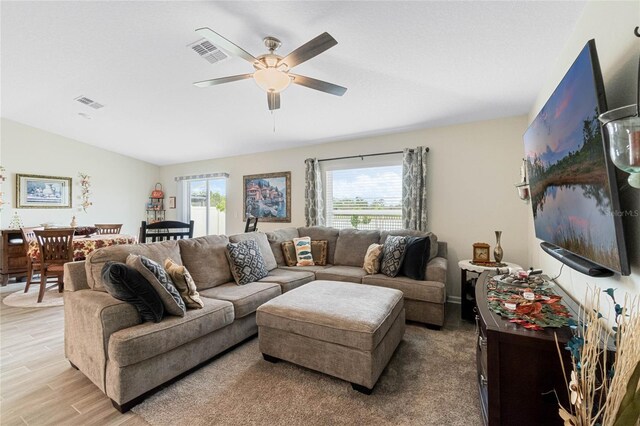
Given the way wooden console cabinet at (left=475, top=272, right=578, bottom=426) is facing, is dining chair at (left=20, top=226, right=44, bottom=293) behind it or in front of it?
in front

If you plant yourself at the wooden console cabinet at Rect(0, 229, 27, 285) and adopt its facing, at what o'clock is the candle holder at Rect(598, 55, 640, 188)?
The candle holder is roughly at 1 o'clock from the wooden console cabinet.

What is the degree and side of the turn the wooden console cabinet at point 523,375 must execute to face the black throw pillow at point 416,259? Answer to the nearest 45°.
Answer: approximately 45° to its right

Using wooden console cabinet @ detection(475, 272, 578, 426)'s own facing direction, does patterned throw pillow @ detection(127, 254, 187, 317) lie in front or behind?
in front

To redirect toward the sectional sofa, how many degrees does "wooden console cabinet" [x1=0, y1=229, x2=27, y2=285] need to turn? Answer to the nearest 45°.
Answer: approximately 45° to its right

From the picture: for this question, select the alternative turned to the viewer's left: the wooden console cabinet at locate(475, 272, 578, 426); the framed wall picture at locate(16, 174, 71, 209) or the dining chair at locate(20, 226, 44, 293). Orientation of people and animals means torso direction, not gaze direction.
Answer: the wooden console cabinet

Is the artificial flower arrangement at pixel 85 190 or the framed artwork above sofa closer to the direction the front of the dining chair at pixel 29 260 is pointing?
the framed artwork above sofa

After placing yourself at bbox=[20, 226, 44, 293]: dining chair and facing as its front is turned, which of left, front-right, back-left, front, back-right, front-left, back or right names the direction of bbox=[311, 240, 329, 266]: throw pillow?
front-right

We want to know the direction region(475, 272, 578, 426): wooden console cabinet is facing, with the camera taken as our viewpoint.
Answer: facing to the left of the viewer

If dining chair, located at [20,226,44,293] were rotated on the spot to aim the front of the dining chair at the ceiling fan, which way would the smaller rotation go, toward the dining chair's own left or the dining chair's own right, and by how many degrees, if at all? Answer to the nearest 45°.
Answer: approximately 90° to the dining chair's own right

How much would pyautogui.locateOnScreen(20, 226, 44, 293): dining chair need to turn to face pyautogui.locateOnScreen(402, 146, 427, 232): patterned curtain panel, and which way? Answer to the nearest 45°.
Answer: approximately 45° to its right

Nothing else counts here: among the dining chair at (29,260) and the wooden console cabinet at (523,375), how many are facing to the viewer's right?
1

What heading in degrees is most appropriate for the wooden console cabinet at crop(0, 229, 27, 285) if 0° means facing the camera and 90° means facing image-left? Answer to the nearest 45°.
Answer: approximately 315°

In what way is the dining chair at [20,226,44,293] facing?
to the viewer's right
